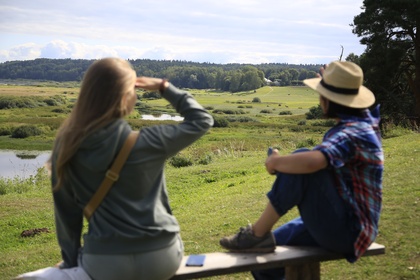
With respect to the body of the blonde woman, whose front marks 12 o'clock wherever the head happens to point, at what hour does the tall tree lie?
The tall tree is roughly at 1 o'clock from the blonde woman.

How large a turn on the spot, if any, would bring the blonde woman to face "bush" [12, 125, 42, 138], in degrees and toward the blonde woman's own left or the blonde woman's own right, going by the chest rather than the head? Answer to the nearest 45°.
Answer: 0° — they already face it

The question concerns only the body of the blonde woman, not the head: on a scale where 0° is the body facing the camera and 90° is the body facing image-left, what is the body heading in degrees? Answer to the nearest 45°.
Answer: approximately 180°

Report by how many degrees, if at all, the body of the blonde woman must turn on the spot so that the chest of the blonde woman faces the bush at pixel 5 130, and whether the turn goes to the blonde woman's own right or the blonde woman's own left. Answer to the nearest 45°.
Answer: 0° — they already face it

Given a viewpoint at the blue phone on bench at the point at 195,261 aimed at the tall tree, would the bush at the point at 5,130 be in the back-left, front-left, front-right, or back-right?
front-left

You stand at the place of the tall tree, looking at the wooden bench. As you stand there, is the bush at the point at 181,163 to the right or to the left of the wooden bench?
right

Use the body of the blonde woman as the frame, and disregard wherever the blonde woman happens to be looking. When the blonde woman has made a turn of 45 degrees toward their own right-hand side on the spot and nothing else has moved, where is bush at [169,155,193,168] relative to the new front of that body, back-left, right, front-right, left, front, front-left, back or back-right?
front-left
